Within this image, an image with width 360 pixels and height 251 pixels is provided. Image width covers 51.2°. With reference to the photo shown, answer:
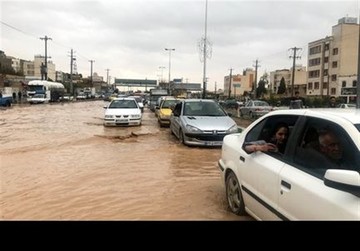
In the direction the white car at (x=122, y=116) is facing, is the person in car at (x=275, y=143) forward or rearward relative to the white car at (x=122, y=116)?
forward

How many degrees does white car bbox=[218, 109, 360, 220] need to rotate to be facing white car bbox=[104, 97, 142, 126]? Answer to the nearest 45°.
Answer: approximately 180°

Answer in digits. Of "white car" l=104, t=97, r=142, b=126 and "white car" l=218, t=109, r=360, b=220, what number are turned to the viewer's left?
0

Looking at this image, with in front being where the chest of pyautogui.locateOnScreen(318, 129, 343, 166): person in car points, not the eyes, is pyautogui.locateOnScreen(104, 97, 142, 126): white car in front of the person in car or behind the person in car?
behind

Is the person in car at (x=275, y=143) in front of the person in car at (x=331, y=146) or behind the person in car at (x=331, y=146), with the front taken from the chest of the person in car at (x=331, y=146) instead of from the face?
behind

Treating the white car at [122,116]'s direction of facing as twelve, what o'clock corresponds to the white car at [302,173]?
the white car at [302,173] is roughly at 12 o'clock from the white car at [122,116].

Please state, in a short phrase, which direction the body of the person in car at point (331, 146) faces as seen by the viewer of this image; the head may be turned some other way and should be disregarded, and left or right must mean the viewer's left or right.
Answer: facing the viewer and to the right of the viewer

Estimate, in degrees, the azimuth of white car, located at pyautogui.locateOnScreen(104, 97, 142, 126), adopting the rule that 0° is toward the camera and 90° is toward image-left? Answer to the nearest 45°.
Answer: approximately 0°

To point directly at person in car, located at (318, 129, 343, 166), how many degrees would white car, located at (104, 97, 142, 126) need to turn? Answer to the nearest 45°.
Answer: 0° — it already faces them

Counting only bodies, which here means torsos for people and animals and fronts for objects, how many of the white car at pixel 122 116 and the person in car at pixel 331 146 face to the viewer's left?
0

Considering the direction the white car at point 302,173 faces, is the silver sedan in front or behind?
behind

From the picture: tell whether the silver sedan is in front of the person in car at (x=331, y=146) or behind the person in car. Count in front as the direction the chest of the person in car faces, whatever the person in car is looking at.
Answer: behind
